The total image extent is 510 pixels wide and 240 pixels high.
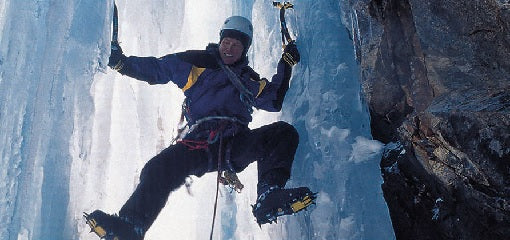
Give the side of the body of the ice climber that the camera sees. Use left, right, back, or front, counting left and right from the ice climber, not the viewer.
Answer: front
